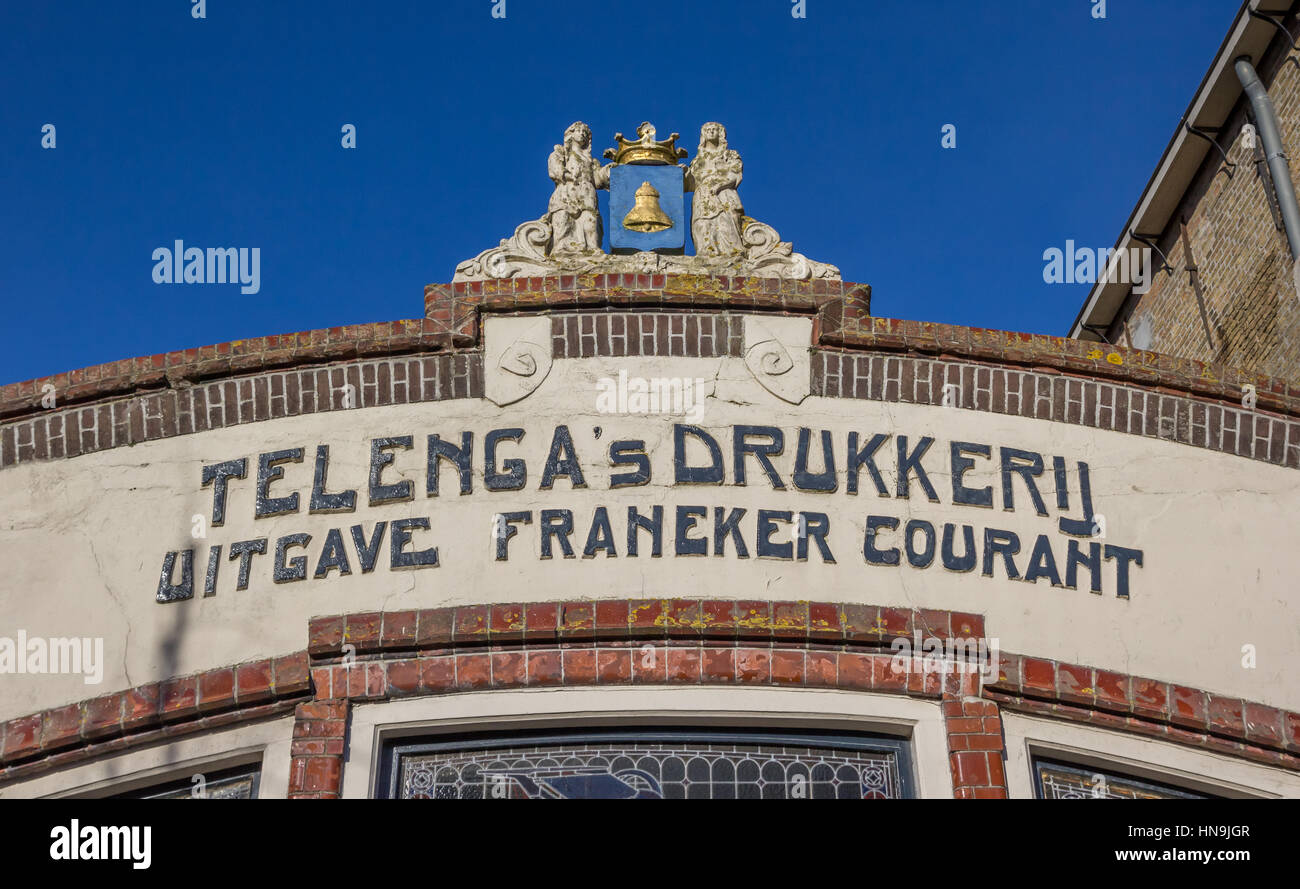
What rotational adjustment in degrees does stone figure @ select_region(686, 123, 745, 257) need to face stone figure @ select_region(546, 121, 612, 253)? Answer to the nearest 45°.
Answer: approximately 90° to its right

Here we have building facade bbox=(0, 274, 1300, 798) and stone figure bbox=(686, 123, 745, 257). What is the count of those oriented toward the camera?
2

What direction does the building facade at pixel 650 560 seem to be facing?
toward the camera

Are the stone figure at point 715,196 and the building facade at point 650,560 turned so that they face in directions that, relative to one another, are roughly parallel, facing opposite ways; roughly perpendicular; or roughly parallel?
roughly parallel

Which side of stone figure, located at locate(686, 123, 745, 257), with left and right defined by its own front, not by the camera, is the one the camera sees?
front

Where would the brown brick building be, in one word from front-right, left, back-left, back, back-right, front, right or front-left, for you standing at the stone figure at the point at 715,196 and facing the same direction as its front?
back-left

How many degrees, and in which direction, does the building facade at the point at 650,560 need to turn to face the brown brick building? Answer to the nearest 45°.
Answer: approximately 135° to its left
